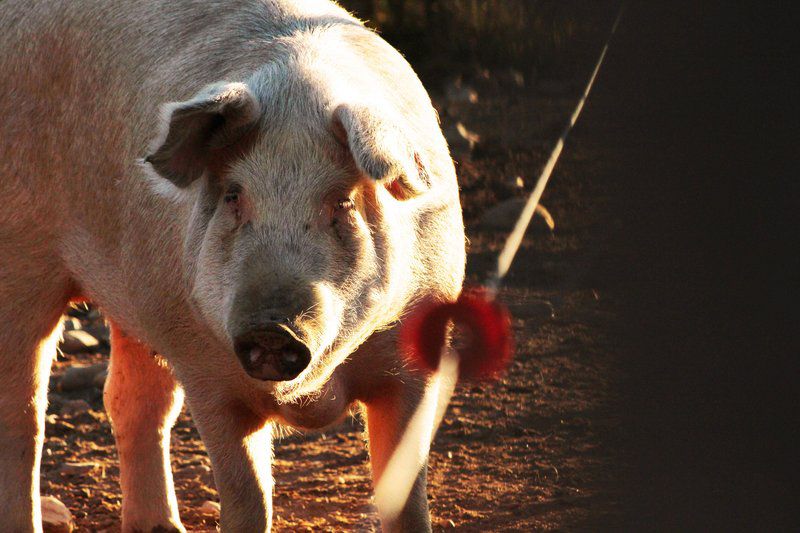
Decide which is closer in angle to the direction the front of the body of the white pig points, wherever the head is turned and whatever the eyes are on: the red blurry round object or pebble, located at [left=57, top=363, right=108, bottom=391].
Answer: the red blurry round object

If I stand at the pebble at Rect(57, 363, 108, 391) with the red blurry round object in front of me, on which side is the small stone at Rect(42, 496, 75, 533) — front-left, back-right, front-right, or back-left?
front-right

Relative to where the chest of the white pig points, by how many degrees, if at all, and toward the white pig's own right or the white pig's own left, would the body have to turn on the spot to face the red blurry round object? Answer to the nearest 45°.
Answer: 0° — it already faces it

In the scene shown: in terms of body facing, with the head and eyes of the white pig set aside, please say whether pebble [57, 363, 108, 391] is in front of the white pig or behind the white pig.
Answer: behind

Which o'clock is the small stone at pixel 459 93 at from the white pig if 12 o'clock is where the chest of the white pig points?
The small stone is roughly at 8 o'clock from the white pig.

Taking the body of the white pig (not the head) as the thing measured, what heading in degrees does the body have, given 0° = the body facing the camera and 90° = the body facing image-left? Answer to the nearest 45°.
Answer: approximately 315°

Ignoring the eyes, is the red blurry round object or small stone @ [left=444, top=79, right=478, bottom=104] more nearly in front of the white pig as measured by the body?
the red blurry round object
